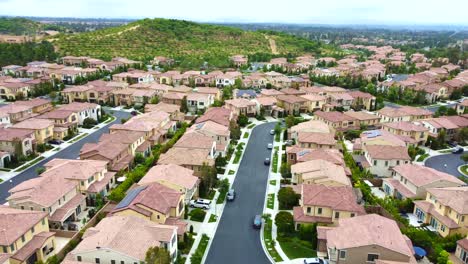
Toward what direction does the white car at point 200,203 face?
to the viewer's left

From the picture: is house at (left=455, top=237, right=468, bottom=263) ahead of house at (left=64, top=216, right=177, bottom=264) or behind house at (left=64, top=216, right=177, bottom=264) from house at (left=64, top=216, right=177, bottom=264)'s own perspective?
ahead

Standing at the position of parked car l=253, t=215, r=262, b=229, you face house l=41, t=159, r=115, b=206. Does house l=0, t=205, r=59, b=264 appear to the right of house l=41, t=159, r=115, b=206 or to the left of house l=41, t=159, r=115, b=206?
left

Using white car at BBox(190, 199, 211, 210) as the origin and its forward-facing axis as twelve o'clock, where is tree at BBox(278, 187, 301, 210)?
The tree is roughly at 6 o'clock from the white car.

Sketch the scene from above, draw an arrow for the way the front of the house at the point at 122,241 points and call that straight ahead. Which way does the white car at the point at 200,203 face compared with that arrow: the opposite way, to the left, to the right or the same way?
the opposite way

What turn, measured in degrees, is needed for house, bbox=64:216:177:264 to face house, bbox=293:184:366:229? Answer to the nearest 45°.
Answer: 0° — it already faces it

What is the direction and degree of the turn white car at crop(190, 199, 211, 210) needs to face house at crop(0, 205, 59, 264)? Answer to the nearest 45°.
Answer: approximately 45° to its left

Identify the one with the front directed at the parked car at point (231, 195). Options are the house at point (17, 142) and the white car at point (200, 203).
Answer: the house

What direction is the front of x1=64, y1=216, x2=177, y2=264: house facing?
to the viewer's right

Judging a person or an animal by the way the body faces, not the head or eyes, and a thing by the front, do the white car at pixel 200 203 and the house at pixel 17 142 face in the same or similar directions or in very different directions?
very different directions

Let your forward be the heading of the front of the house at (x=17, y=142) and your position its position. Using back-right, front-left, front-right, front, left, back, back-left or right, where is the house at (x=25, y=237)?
front-right

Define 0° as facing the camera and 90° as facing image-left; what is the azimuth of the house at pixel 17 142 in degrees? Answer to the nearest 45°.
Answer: approximately 315°

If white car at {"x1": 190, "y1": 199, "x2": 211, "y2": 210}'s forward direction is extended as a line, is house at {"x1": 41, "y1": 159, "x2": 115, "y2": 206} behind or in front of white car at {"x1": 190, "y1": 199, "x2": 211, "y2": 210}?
in front

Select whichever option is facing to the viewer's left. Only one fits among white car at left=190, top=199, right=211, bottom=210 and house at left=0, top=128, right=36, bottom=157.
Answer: the white car

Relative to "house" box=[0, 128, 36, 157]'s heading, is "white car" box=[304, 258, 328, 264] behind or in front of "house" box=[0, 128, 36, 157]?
in front

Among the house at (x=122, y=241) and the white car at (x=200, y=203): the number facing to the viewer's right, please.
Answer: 1

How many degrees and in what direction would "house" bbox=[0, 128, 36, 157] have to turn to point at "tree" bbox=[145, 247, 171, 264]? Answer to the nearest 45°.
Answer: approximately 45° to its right
